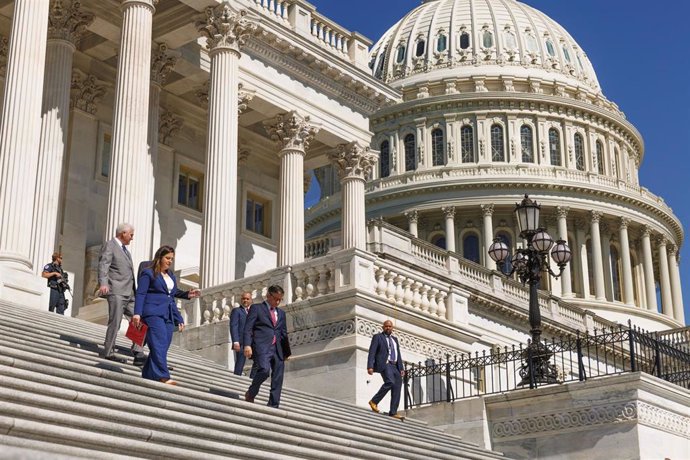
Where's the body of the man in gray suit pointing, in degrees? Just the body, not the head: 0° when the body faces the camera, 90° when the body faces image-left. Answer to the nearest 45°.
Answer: approximately 315°

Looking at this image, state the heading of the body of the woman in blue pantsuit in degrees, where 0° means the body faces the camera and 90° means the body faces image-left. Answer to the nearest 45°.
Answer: approximately 315°

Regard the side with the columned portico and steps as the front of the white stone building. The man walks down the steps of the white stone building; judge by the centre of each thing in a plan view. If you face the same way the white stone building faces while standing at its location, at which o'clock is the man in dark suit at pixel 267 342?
The man in dark suit is roughly at 1 o'clock from the white stone building.

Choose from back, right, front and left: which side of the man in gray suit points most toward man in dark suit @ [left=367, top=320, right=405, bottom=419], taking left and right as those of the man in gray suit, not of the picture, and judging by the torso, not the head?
left

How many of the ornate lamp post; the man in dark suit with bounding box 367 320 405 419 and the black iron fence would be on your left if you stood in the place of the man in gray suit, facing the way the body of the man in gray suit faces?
3

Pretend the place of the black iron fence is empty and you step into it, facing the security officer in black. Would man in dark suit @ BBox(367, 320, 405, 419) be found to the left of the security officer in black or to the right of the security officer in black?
left

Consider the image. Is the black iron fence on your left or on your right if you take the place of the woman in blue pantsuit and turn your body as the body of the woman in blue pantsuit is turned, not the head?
on your left

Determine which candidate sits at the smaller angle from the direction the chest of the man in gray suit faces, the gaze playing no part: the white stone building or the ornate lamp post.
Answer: the ornate lamp post

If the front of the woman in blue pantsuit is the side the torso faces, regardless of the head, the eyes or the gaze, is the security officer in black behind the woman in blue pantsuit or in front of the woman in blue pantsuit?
behind

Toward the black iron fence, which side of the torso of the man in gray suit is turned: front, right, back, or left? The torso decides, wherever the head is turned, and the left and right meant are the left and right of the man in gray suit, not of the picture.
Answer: left

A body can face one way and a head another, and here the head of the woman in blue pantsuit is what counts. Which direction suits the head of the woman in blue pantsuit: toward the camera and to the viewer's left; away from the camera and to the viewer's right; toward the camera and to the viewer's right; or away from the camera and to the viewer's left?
toward the camera and to the viewer's right
